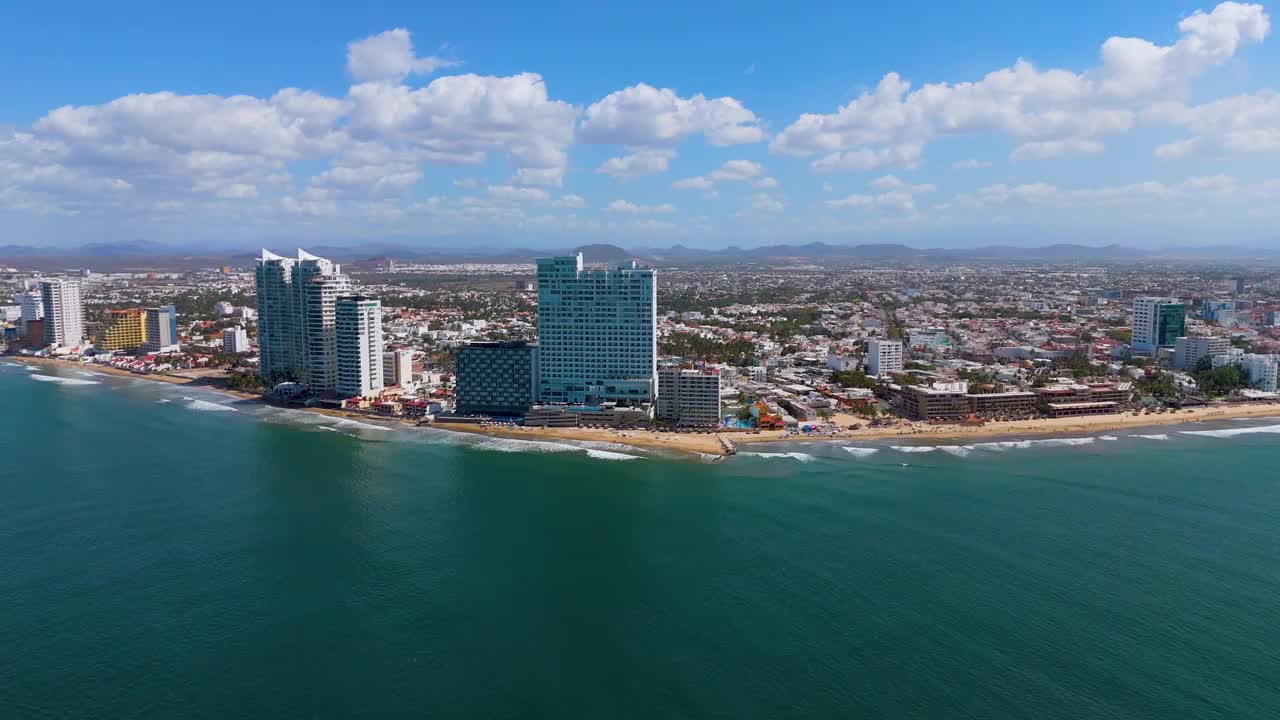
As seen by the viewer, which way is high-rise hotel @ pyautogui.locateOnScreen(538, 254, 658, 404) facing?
toward the camera

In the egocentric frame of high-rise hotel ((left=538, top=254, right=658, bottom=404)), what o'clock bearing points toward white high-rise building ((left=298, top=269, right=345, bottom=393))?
The white high-rise building is roughly at 4 o'clock from the high-rise hotel.

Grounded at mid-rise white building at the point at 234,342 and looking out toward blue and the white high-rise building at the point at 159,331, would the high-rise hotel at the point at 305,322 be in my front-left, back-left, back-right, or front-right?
back-left

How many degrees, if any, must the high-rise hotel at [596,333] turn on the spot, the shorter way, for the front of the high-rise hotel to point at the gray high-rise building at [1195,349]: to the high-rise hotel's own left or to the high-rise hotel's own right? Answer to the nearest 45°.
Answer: approximately 90° to the high-rise hotel's own left

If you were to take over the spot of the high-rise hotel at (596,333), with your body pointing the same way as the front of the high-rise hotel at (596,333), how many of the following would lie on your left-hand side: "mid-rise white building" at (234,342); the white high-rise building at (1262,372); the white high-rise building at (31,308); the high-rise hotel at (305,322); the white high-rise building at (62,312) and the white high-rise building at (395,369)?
1

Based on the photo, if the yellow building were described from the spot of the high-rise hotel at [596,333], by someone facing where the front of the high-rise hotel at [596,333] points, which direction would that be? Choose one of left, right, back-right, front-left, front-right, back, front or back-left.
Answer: back-right

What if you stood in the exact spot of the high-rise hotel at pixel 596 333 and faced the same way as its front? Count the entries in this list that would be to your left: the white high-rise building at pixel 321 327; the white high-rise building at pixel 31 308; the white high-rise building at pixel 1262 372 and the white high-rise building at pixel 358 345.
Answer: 1

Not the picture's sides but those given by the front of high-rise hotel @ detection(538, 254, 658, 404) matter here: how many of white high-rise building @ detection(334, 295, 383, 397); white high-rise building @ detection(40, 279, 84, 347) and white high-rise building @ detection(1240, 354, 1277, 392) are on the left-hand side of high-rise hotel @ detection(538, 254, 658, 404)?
1

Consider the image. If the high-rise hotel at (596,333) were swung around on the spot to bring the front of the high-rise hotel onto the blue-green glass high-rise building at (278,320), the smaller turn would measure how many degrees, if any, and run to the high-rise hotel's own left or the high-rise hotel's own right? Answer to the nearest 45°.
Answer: approximately 135° to the high-rise hotel's own right

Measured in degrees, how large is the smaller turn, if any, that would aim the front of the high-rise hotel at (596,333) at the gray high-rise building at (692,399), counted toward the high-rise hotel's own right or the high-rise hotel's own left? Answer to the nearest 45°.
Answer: approximately 45° to the high-rise hotel's own left

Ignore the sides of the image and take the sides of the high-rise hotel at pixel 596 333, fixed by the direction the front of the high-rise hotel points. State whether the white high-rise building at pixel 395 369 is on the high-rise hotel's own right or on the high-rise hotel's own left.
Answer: on the high-rise hotel's own right

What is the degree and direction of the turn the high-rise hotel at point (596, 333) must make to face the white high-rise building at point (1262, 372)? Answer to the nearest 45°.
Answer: approximately 90° to its left
